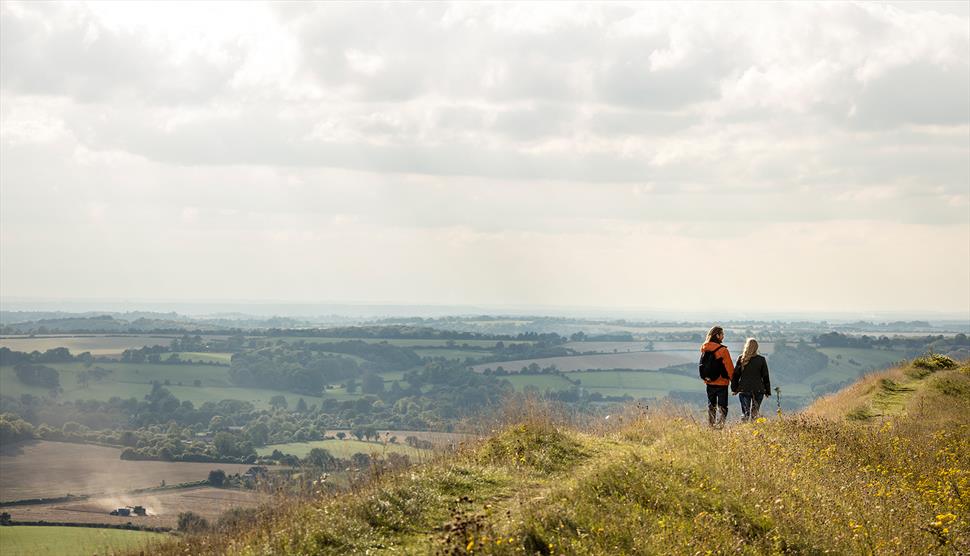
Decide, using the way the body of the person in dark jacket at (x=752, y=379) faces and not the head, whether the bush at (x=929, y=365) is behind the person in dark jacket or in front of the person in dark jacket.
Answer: in front

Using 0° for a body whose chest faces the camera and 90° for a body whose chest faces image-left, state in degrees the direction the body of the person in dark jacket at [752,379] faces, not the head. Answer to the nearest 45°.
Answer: approximately 180°

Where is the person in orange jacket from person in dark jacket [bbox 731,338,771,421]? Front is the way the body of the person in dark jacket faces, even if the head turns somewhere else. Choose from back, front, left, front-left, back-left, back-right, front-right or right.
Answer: back-left
